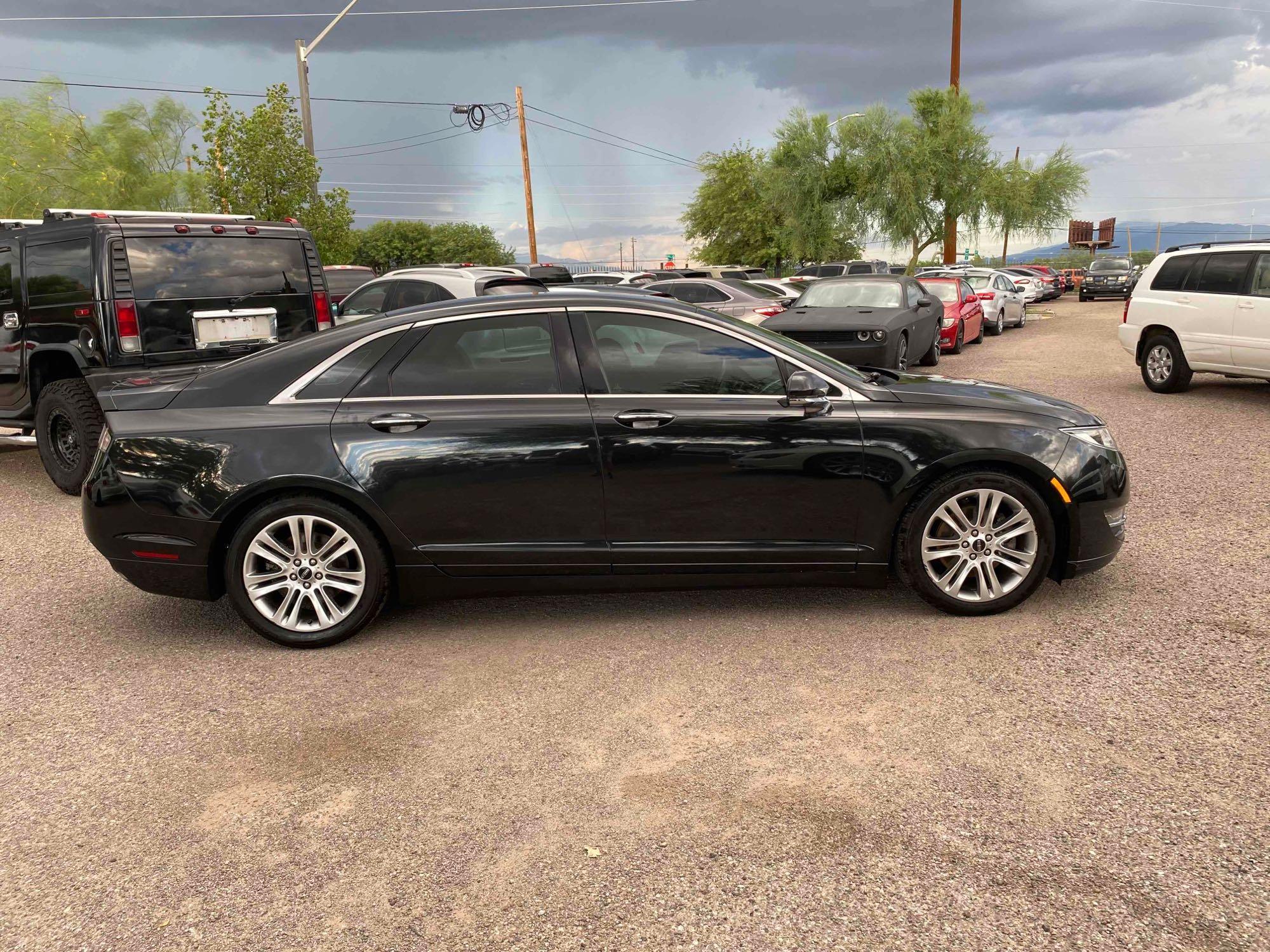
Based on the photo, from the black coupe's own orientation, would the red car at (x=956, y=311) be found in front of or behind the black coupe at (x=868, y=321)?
behind

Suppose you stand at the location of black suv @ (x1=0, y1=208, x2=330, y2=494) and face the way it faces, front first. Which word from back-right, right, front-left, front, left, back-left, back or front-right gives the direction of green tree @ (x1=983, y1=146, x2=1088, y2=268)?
right

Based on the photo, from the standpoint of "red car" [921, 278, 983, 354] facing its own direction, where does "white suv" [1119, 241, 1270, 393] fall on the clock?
The white suv is roughly at 10 o'clock from the red car.

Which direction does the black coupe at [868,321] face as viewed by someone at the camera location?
facing the viewer and to the left of the viewer

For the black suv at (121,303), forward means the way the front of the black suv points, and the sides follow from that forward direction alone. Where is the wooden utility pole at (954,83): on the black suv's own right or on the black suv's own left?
on the black suv's own right

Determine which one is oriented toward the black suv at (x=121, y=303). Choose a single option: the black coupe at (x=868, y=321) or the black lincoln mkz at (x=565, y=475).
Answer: the black coupe

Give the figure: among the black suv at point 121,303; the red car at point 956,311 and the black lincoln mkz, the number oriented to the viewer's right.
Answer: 1

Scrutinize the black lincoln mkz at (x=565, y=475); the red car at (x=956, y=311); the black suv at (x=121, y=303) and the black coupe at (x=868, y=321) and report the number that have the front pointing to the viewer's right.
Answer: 1

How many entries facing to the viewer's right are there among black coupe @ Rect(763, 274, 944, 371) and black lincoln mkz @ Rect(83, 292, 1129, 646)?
1

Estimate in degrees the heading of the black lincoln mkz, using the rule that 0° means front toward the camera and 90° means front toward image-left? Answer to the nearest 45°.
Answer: approximately 270°

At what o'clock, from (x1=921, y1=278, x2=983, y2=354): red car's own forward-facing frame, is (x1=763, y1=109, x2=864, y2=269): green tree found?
The green tree is roughly at 4 o'clock from the red car.

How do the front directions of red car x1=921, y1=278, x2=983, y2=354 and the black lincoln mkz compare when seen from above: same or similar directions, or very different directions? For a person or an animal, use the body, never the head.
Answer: very different directions

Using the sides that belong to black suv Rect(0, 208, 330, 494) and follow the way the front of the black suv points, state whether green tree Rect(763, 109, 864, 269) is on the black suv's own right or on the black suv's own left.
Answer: on the black suv's own right

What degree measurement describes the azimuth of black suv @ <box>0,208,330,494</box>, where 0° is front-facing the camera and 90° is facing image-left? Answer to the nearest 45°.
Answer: approximately 135°

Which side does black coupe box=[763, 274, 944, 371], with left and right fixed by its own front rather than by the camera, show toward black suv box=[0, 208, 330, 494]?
front
